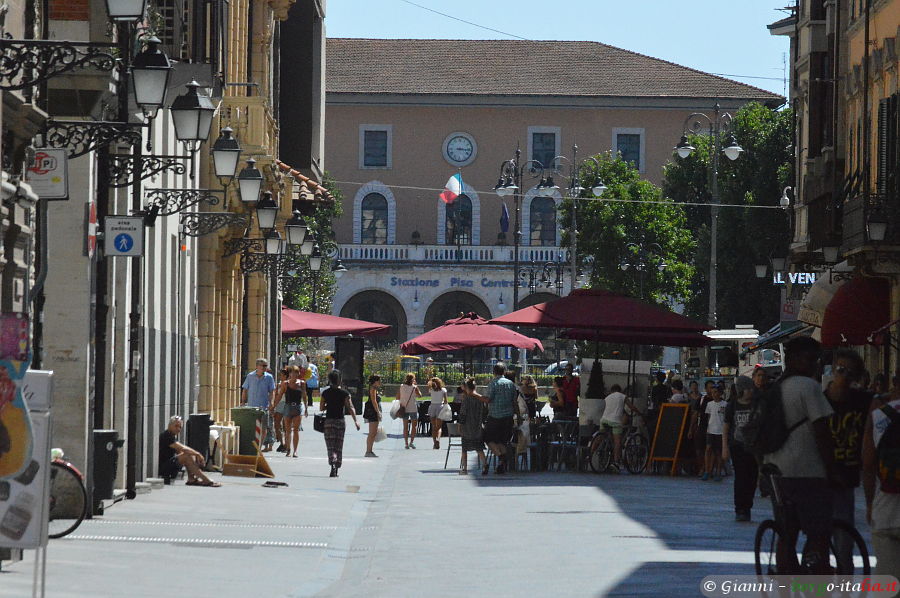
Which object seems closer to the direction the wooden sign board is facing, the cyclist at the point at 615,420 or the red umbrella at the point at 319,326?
the cyclist

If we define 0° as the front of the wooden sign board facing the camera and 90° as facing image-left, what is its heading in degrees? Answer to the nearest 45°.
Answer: approximately 45°

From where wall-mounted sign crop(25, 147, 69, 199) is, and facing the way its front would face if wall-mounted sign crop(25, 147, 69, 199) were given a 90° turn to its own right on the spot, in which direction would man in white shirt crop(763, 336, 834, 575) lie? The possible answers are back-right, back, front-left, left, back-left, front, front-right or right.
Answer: back-left

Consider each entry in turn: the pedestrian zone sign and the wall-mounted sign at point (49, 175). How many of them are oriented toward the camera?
2

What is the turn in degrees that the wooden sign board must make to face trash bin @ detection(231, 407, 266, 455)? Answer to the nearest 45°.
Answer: approximately 45° to its right

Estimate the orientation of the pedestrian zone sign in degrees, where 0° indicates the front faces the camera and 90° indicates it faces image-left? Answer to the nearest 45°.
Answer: approximately 0°
